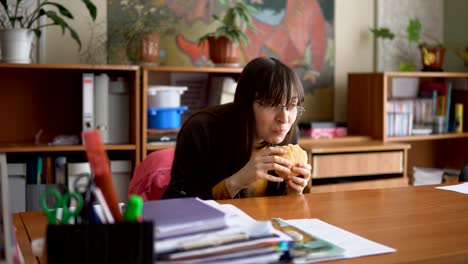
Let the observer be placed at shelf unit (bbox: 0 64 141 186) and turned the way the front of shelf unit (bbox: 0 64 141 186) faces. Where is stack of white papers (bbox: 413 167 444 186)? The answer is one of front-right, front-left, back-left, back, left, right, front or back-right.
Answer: left

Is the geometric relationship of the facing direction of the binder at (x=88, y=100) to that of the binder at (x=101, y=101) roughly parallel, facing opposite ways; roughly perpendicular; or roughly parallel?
roughly parallel

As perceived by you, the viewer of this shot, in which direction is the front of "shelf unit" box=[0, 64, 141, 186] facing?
facing the viewer

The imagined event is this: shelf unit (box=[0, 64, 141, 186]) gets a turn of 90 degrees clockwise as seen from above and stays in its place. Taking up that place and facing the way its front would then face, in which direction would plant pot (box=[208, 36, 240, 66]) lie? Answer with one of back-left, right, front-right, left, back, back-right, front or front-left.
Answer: back

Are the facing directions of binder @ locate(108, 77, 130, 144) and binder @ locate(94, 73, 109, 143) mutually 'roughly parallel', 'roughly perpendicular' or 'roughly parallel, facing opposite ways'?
roughly parallel

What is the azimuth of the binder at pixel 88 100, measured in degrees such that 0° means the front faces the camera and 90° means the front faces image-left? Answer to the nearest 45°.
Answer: approximately 0°

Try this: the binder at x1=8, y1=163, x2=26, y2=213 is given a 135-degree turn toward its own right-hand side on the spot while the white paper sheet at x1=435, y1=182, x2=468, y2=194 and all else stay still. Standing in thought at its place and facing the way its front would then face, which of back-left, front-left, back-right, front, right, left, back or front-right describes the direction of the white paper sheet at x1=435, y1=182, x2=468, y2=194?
back

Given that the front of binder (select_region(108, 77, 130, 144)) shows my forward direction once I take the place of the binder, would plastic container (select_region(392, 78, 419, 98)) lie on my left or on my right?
on my left

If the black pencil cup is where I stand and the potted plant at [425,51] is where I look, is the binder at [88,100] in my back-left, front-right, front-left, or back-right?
front-left

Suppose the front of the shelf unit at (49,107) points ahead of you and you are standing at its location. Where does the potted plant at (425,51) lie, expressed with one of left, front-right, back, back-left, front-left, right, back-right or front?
left

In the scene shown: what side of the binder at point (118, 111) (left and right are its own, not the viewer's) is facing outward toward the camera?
front

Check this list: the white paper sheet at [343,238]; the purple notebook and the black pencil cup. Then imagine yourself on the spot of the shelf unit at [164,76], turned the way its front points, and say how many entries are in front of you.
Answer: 3
